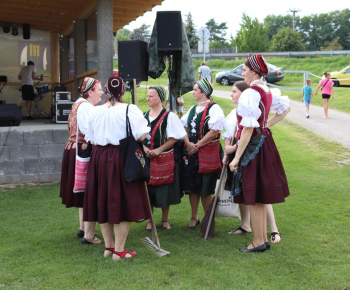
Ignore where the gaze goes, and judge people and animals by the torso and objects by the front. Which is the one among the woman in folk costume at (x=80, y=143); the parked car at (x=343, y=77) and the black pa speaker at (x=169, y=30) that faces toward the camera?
the black pa speaker

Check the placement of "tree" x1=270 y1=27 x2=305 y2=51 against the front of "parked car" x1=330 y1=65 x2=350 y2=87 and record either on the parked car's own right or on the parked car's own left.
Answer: on the parked car's own right

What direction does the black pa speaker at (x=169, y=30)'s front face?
toward the camera

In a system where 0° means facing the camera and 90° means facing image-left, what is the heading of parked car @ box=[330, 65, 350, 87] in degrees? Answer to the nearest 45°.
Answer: approximately 90°

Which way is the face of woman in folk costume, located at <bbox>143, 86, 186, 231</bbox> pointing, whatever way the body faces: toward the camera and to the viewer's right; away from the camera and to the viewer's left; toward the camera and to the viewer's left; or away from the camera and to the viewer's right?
toward the camera and to the viewer's left

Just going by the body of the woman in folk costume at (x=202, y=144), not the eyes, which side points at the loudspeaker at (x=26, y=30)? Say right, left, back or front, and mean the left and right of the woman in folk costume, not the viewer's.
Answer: right

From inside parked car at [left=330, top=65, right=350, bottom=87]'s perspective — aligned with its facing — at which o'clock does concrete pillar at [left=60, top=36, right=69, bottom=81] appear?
The concrete pillar is roughly at 10 o'clock from the parked car.

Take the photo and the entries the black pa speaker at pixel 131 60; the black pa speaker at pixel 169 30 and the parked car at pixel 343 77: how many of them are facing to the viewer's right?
0

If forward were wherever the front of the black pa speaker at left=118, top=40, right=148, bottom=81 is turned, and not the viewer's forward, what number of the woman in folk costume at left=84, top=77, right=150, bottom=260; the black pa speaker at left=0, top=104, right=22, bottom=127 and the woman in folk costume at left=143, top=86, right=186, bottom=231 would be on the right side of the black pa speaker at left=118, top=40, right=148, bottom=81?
1

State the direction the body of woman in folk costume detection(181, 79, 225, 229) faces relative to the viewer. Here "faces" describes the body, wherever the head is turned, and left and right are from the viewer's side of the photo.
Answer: facing the viewer and to the left of the viewer

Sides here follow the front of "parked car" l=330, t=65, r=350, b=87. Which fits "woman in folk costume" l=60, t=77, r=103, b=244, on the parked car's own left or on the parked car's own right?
on the parked car's own left

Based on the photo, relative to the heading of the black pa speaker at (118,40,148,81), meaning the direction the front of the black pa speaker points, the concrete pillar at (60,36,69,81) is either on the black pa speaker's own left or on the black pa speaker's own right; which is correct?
on the black pa speaker's own right

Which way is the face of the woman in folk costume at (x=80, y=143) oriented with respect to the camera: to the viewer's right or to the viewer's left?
to the viewer's right

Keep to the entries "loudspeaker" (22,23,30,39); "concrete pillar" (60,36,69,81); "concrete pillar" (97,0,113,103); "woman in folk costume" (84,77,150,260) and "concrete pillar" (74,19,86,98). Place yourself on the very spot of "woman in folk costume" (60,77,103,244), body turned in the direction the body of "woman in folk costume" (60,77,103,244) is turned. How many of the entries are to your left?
4

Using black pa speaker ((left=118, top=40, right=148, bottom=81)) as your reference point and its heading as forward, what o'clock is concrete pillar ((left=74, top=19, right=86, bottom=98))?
The concrete pillar is roughly at 4 o'clock from the black pa speaker.
